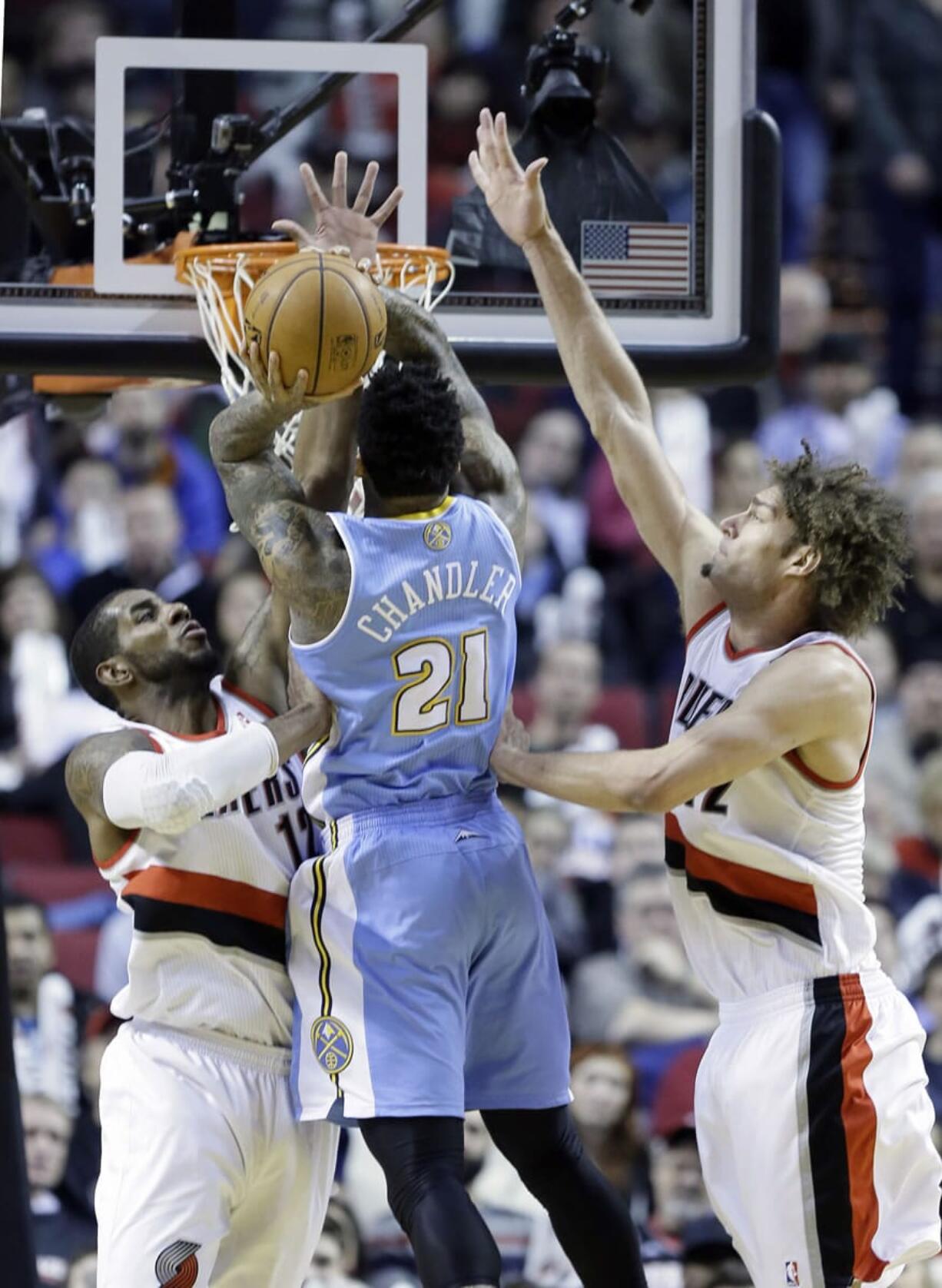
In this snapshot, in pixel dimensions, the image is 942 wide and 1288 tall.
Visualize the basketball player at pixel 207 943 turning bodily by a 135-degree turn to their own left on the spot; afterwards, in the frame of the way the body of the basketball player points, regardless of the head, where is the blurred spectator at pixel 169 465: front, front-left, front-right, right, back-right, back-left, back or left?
front

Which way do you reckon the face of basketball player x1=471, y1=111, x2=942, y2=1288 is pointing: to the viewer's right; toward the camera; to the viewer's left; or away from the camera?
to the viewer's left

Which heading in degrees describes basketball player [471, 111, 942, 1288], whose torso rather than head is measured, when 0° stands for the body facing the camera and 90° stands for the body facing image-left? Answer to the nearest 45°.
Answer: approximately 90°

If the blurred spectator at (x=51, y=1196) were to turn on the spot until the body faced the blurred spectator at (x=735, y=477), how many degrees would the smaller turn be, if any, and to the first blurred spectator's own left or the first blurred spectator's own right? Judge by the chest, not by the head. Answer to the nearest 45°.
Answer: approximately 135° to the first blurred spectator's own left

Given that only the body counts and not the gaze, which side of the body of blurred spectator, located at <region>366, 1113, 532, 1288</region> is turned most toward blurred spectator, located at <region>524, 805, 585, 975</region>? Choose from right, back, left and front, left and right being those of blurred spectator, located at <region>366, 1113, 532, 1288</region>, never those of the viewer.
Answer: back

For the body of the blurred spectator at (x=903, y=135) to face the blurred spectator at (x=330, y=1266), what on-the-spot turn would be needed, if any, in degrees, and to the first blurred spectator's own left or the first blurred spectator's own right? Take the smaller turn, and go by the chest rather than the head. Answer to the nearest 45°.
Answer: approximately 45° to the first blurred spectator's own right

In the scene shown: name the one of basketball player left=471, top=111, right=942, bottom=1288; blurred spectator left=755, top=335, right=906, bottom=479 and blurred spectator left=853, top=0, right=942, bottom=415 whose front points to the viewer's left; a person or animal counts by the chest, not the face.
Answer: the basketball player
